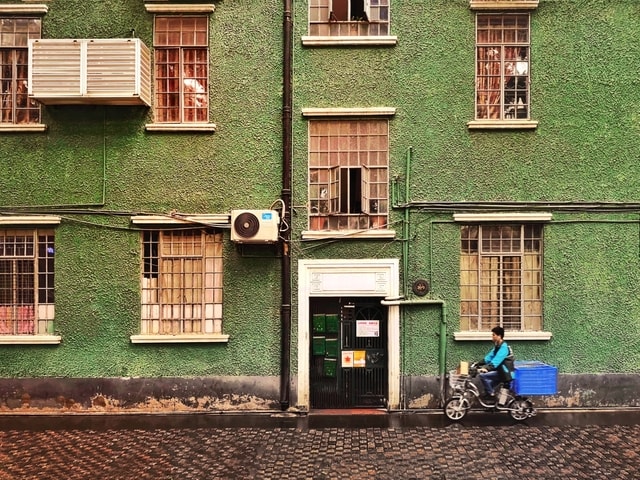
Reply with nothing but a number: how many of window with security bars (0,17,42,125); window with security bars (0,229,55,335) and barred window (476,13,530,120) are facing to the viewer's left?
0

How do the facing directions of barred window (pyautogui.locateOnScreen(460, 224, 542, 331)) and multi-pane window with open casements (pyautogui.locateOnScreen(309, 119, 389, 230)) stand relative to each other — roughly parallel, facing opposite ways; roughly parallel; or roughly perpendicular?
roughly parallel

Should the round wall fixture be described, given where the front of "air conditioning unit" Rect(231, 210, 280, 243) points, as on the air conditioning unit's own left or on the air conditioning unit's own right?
on the air conditioning unit's own left

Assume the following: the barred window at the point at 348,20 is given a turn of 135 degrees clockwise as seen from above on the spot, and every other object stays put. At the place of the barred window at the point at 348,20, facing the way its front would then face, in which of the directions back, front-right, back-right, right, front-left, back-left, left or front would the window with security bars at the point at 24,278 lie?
front-left

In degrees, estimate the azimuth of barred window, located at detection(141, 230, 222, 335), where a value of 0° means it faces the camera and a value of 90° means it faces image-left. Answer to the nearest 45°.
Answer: approximately 0°

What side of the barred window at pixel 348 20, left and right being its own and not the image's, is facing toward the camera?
front

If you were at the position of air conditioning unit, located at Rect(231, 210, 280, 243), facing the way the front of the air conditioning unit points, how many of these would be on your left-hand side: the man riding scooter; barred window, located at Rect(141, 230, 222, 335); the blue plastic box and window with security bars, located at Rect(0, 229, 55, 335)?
2

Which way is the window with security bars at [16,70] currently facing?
toward the camera

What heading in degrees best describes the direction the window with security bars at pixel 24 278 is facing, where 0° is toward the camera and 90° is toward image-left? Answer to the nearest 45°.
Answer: approximately 0°

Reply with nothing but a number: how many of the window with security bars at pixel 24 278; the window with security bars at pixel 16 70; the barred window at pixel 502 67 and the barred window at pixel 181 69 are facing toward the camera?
4

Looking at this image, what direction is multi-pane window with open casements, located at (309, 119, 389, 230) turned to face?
toward the camera

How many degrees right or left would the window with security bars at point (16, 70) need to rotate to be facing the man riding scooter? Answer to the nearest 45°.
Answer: approximately 45° to its left
